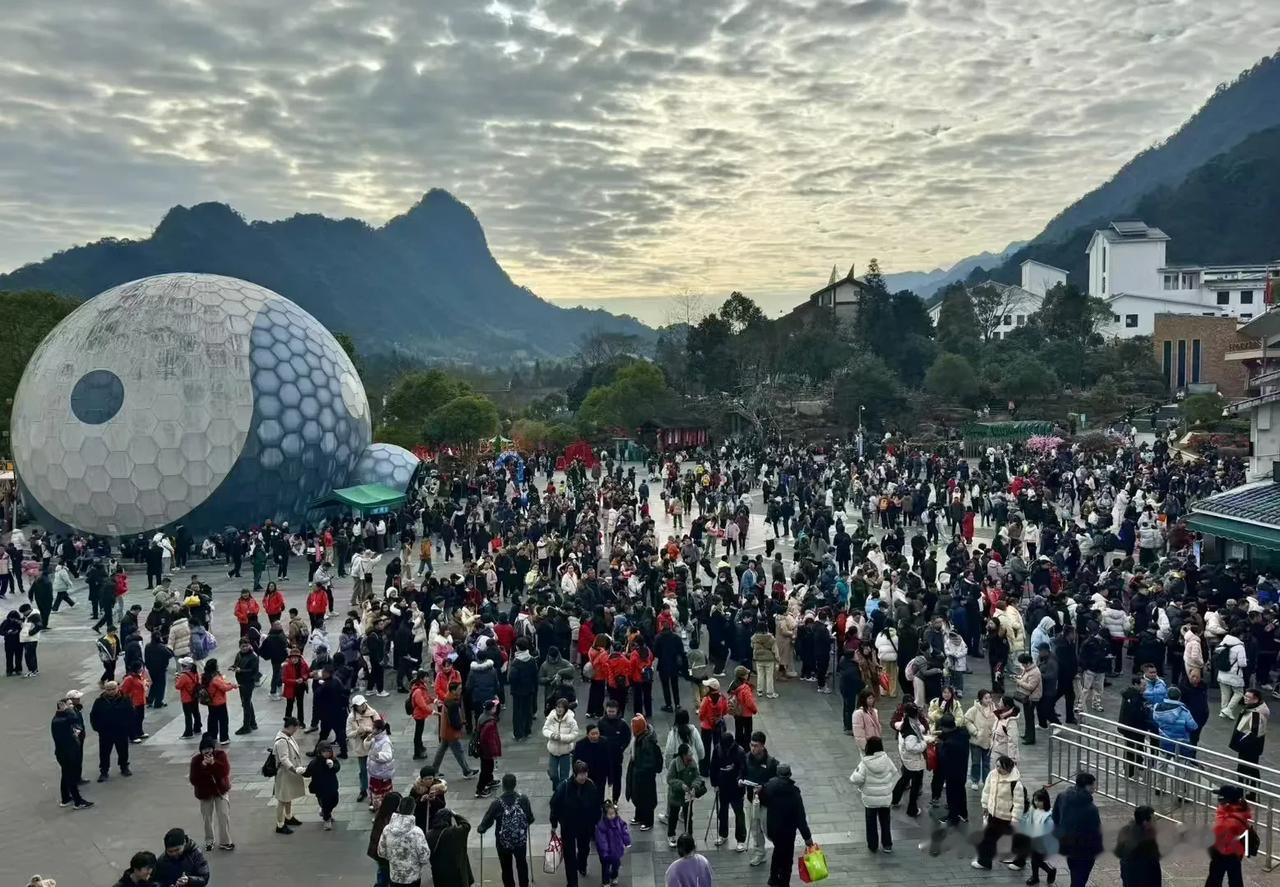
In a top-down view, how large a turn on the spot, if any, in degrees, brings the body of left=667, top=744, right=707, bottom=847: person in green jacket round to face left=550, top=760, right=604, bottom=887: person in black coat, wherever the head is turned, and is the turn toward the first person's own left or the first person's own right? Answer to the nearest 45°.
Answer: approximately 90° to the first person's own right

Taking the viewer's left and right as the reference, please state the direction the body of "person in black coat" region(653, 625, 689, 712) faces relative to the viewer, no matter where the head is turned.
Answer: facing away from the viewer

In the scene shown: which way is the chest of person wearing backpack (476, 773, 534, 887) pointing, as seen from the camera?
away from the camera

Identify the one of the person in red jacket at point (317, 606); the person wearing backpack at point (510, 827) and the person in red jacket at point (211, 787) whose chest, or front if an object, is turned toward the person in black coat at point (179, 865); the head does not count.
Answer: the person in red jacket at point (211, 787)

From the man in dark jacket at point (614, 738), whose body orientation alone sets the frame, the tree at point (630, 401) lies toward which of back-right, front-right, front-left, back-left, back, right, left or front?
back

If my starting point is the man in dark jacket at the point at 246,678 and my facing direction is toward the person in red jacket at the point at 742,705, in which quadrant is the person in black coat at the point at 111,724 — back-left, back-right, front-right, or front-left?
back-right

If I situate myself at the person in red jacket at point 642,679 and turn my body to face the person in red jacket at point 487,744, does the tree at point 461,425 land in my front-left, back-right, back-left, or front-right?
back-right

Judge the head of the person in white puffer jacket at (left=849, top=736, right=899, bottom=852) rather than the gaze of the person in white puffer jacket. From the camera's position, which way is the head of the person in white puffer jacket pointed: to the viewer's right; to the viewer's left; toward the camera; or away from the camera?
away from the camera

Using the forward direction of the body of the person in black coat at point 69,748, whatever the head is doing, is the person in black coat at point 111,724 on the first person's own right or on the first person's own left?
on the first person's own left

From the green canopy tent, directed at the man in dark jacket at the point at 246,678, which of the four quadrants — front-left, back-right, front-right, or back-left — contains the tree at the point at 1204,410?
back-left

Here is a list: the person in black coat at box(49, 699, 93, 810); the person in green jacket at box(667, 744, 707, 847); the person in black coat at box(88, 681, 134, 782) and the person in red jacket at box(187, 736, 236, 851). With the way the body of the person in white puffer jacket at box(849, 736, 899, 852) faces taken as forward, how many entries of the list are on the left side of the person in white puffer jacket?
4

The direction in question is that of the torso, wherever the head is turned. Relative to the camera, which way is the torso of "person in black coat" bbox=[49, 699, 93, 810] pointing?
to the viewer's right

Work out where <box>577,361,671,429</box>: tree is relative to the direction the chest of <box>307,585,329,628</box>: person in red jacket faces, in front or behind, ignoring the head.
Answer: in front

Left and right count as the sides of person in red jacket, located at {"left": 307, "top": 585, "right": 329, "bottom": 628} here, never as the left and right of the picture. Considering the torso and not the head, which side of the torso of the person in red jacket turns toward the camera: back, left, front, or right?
back
